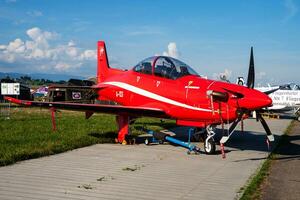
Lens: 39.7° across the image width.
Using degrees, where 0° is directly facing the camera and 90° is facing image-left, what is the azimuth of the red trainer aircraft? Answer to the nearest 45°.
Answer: approximately 315°
